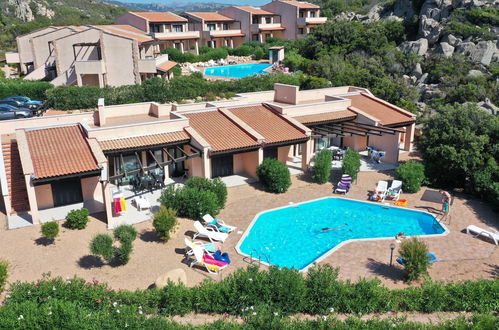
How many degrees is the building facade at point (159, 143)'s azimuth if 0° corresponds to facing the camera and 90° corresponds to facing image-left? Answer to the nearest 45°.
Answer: approximately 315°

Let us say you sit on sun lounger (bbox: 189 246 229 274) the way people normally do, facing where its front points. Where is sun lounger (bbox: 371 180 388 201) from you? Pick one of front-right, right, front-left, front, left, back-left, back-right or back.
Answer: left

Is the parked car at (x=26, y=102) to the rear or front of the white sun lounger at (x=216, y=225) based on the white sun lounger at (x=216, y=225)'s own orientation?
to the rear

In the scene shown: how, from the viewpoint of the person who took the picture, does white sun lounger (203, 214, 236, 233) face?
facing the viewer and to the right of the viewer

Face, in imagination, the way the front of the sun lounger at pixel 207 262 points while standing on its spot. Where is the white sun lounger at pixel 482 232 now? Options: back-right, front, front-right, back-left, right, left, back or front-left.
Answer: front-left

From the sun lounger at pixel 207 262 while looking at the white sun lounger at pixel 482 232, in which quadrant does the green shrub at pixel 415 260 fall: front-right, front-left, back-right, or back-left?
front-right

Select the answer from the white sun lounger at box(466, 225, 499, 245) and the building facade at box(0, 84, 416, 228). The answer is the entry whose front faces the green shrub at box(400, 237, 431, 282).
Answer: the building facade

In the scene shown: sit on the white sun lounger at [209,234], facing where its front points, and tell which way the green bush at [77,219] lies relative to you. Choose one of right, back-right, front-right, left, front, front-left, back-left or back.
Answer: back-right
